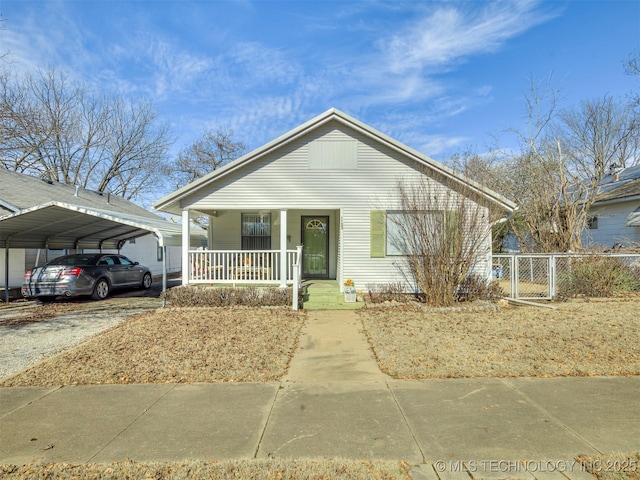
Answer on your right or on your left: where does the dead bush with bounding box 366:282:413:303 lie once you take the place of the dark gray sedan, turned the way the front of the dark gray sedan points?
on your right

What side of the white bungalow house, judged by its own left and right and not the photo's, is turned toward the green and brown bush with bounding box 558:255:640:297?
left

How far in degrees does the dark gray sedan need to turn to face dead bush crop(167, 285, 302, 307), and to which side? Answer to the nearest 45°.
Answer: approximately 90° to its right

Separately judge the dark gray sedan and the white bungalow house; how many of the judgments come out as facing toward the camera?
1

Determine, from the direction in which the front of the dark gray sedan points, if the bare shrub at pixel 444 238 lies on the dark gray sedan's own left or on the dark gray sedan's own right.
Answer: on the dark gray sedan's own right

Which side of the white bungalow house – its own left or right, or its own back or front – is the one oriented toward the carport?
right

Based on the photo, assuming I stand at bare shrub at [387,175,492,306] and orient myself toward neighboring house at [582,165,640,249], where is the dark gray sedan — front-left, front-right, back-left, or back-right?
back-left

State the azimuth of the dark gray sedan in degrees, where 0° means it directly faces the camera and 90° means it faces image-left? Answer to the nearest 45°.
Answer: approximately 225°

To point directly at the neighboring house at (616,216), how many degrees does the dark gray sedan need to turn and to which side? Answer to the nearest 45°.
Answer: approximately 45° to its right

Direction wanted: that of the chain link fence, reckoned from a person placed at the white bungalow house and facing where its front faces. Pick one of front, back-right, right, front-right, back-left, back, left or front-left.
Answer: left

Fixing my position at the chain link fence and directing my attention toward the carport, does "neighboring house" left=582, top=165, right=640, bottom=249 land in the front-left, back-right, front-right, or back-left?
back-right

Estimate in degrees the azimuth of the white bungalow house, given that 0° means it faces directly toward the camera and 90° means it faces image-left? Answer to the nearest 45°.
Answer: approximately 0°
